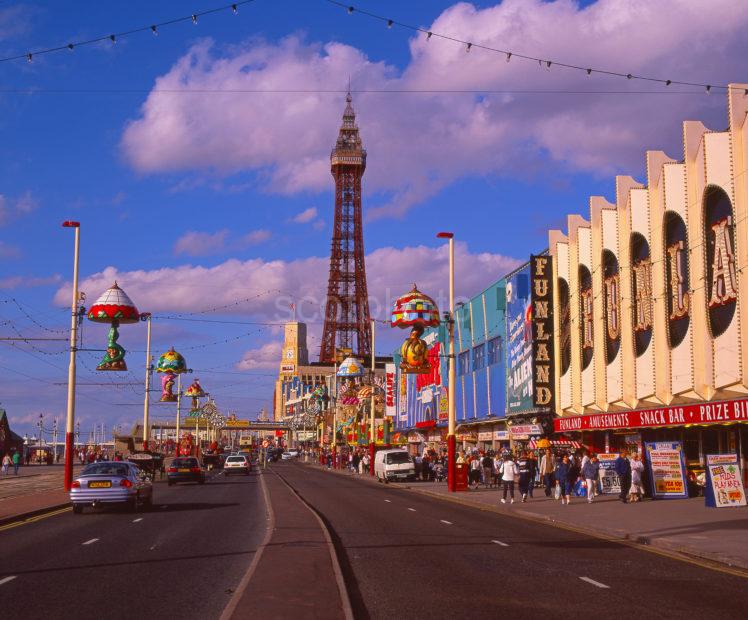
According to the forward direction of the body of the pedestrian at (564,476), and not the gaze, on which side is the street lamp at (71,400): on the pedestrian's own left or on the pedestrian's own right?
on the pedestrian's own right

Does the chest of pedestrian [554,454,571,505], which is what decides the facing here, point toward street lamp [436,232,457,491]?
no

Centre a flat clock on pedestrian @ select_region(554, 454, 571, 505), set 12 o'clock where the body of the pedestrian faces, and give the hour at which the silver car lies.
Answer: The silver car is roughly at 2 o'clock from the pedestrian.

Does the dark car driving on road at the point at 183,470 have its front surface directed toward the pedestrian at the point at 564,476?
no

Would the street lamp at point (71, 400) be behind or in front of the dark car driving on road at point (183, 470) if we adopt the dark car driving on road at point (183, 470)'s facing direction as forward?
behind

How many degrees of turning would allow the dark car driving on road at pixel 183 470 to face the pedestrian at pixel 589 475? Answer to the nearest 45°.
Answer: approximately 135° to its right

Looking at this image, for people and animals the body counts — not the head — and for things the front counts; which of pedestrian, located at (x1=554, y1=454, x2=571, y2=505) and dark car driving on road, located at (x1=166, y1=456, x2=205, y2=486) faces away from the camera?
the dark car driving on road

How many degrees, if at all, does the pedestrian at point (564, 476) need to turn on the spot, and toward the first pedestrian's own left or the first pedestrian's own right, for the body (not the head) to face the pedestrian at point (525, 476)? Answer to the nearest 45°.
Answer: approximately 135° to the first pedestrian's own right

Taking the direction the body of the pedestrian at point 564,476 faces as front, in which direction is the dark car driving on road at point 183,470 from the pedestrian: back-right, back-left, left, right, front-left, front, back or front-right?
back-right

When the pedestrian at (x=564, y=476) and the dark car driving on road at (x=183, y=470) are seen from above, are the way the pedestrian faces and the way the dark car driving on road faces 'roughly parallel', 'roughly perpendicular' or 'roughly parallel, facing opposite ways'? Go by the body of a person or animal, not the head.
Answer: roughly parallel, facing opposite ways

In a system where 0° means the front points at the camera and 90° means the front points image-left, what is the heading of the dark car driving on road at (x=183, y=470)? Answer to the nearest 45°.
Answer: approximately 180°

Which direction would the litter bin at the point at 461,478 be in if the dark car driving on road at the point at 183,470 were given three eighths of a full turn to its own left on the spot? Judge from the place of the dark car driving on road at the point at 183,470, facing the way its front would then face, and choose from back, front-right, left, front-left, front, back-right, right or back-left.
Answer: left

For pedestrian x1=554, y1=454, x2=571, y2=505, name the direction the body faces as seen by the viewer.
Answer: toward the camera

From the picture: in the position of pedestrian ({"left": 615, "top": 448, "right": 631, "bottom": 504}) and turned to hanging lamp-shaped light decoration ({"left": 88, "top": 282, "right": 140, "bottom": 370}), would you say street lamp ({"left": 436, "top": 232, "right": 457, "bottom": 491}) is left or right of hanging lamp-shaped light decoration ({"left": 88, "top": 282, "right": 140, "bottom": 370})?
right

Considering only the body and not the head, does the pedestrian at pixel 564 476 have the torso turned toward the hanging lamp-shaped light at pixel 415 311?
no
